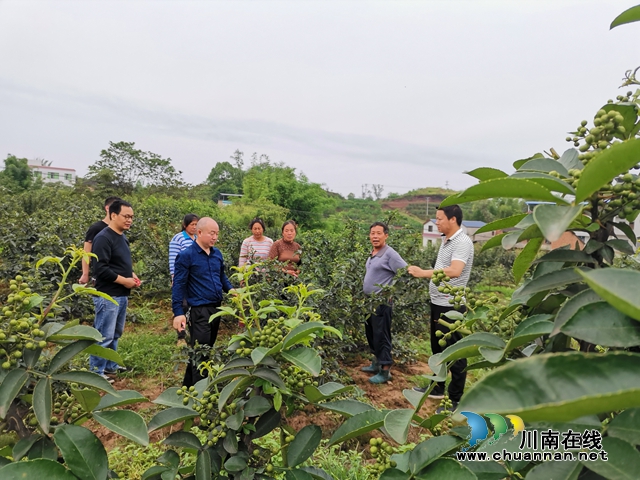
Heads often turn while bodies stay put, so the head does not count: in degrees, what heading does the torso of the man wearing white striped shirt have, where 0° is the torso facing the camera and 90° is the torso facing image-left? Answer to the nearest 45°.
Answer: approximately 90°

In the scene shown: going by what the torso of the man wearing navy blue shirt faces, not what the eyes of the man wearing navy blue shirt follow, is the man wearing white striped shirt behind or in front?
in front

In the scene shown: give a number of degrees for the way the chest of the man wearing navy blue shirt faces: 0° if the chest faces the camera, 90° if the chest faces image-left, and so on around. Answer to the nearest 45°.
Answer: approximately 315°

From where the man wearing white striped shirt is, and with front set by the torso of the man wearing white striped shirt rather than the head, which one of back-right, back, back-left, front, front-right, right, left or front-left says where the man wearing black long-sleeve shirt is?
front

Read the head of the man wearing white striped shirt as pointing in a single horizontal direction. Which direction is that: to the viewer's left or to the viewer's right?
to the viewer's left

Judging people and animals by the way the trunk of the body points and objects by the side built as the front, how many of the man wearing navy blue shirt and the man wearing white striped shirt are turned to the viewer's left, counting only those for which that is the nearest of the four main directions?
1

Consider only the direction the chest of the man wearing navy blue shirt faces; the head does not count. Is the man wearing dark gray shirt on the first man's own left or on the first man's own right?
on the first man's own left

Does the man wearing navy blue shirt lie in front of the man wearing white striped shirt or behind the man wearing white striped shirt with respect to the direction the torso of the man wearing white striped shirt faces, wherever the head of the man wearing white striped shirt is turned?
in front

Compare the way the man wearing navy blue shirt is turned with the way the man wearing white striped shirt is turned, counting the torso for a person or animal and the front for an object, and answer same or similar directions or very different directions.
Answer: very different directions
